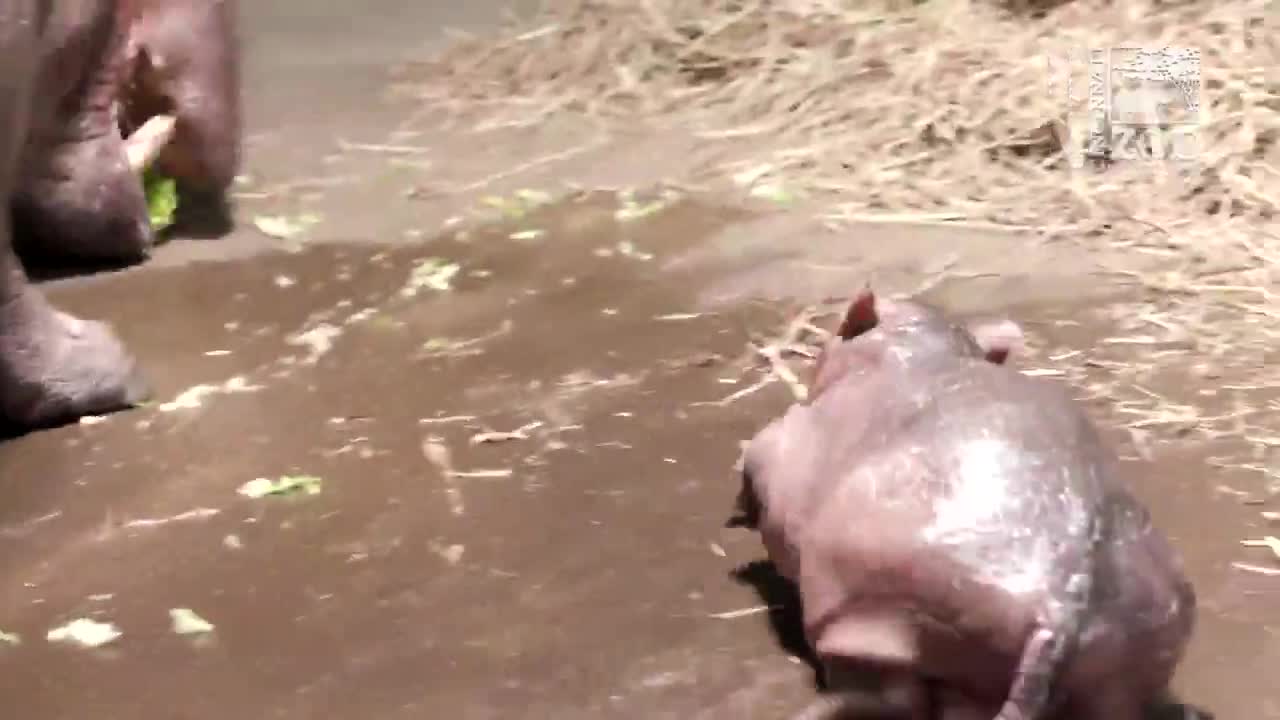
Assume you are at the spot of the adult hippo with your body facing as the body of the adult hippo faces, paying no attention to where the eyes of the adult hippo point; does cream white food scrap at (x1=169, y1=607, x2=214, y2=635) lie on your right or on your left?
on your right

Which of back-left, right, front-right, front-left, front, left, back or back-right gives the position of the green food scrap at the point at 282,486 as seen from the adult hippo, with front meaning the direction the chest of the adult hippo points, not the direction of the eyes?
right

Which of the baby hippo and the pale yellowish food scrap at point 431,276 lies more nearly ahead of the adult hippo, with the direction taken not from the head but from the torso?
the pale yellowish food scrap

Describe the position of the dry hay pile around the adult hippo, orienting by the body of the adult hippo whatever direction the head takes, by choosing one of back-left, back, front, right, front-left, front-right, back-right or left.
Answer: front

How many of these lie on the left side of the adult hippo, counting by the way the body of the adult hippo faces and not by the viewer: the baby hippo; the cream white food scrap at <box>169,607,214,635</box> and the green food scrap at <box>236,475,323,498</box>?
0

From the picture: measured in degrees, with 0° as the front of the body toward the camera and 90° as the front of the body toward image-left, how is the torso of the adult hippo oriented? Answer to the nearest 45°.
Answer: approximately 270°

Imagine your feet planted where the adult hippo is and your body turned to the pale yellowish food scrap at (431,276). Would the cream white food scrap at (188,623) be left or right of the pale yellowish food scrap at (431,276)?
right
